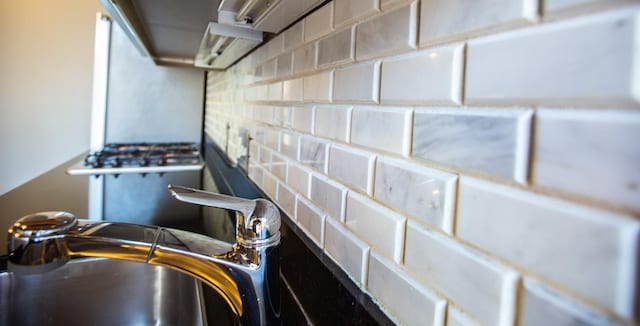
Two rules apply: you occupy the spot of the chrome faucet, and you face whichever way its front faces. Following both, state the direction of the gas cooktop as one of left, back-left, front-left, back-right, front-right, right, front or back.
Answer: right

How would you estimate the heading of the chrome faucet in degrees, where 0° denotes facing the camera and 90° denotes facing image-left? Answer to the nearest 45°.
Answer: approximately 90°
